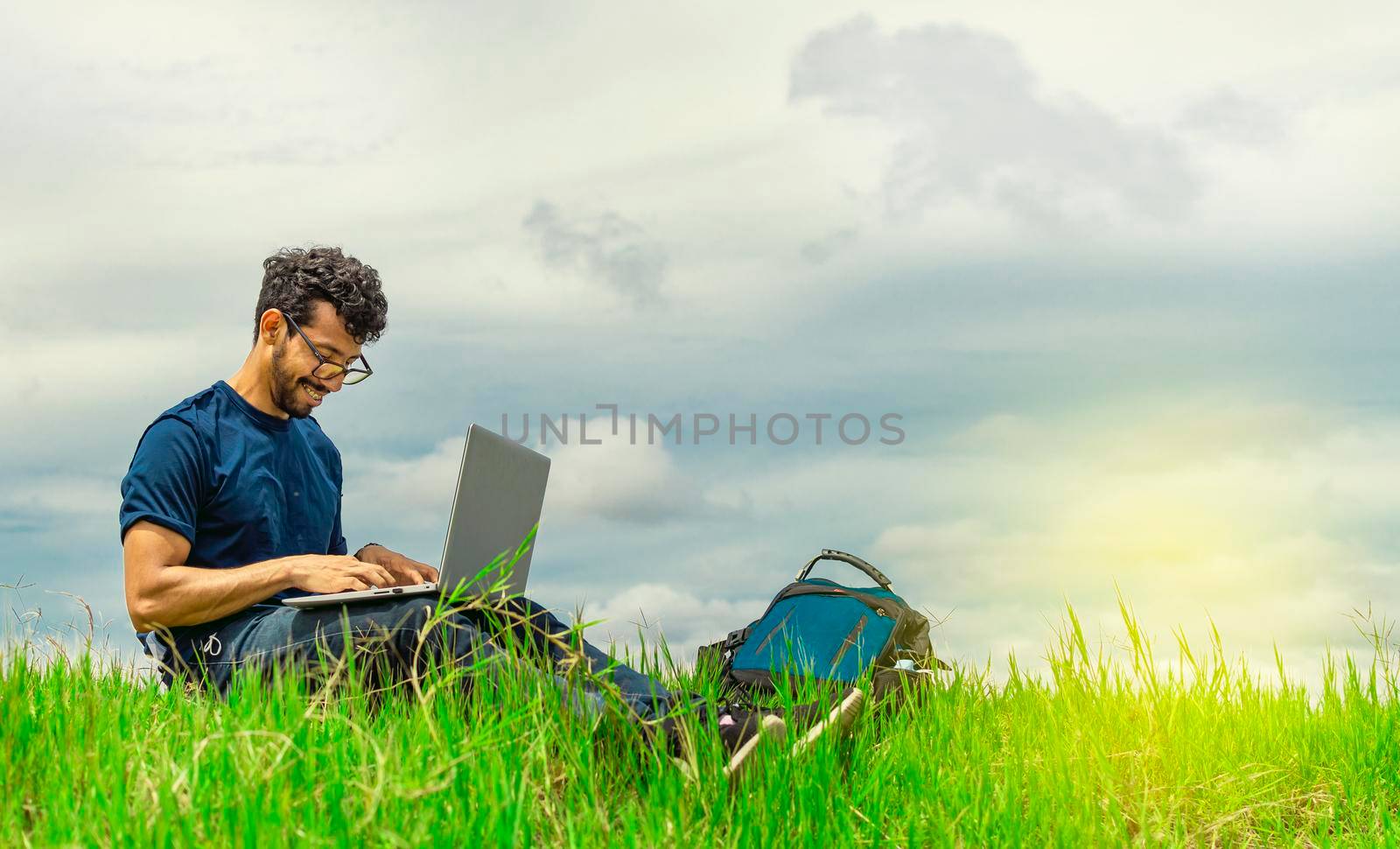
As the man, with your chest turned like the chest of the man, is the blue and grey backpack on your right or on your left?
on your left

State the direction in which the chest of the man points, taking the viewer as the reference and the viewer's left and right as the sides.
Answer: facing the viewer and to the right of the viewer
